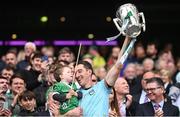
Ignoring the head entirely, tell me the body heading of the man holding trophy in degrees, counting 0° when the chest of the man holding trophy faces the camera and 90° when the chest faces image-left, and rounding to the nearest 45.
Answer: approximately 45°

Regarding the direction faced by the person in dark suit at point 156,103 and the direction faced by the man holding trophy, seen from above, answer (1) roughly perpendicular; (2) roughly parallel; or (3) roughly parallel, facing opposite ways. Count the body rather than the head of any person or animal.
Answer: roughly parallel

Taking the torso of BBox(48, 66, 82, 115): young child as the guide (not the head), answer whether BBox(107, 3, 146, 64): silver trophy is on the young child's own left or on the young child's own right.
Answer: on the young child's own left

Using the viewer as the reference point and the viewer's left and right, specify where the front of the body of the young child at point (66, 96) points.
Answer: facing the viewer and to the right of the viewer

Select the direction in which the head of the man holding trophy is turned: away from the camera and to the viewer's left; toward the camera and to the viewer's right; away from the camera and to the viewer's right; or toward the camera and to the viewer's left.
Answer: toward the camera and to the viewer's left

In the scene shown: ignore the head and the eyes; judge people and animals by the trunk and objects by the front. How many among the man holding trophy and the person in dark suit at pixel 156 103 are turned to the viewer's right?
0
